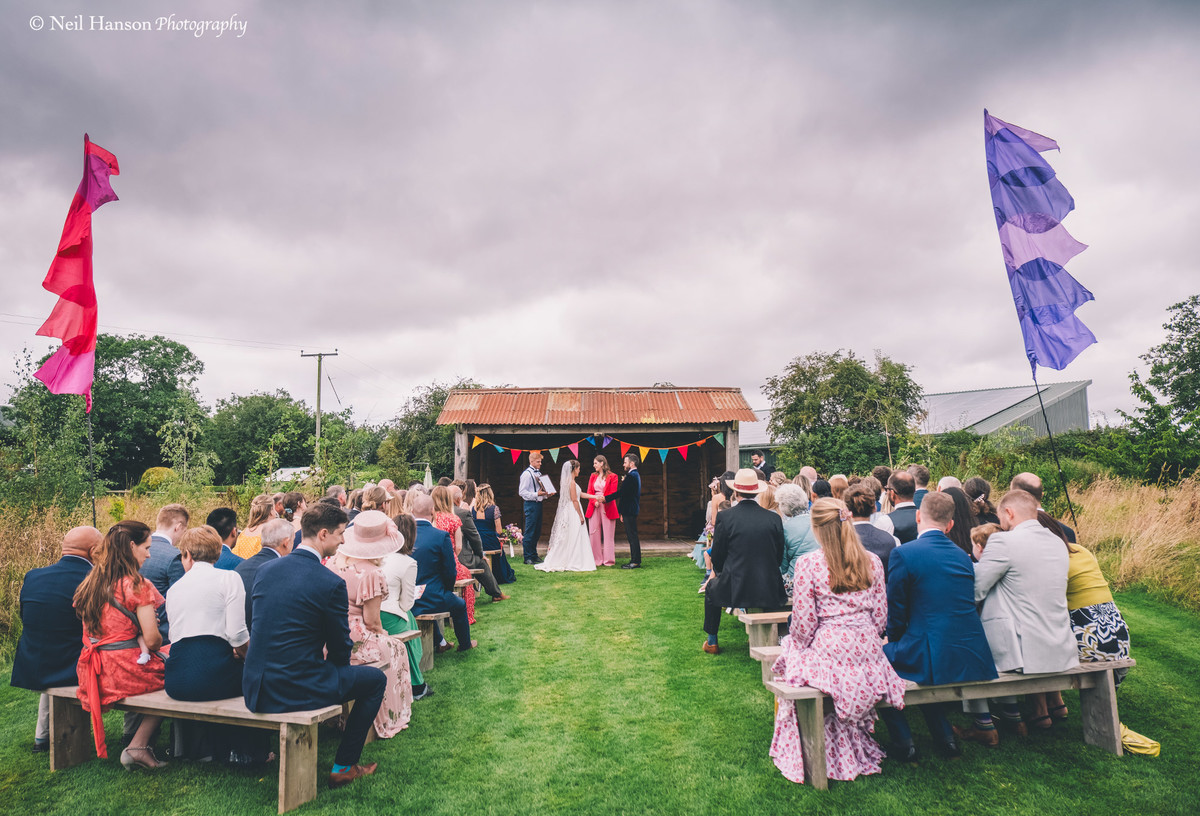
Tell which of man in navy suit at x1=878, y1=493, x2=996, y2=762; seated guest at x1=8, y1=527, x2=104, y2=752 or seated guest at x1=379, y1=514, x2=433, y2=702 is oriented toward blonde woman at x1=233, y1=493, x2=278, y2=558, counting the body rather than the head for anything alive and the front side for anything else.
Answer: seated guest at x1=8, y1=527, x2=104, y2=752

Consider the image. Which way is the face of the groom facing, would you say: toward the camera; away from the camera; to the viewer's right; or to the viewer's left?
to the viewer's left

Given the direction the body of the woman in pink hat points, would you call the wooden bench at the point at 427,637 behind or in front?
in front

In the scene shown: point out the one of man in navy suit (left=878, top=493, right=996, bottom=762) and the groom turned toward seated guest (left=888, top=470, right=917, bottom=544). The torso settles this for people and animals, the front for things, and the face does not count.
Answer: the man in navy suit

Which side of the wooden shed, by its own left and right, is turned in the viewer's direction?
front

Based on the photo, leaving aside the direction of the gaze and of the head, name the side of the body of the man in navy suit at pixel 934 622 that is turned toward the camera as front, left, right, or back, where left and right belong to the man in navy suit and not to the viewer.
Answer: back

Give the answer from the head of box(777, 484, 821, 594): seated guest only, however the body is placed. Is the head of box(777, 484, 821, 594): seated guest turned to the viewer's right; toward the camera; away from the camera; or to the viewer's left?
away from the camera

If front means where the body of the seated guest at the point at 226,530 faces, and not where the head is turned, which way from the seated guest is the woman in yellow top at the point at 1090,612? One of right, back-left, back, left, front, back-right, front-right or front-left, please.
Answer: right

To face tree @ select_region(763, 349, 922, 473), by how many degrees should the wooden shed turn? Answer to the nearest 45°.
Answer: approximately 135° to its left

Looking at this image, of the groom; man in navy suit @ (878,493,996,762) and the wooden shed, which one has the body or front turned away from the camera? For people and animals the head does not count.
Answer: the man in navy suit

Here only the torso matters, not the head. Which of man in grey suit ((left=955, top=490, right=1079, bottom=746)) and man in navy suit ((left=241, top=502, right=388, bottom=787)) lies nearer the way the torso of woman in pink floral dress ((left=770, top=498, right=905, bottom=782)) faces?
the man in grey suit

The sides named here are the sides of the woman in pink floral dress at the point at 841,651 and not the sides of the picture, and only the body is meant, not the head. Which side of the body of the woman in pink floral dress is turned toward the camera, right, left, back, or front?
back

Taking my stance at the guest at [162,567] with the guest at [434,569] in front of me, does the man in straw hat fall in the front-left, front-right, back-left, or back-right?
front-right

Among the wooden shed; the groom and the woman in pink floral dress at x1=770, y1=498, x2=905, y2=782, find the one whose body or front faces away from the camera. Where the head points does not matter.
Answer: the woman in pink floral dress

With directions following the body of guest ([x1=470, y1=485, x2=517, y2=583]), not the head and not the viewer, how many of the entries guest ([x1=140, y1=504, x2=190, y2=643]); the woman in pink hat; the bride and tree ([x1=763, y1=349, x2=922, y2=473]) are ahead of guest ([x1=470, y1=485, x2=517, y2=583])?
2

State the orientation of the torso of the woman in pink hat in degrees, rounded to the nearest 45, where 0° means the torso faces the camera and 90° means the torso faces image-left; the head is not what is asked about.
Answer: approximately 225°

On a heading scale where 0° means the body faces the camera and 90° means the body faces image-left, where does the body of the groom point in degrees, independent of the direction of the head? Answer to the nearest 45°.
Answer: approximately 90°

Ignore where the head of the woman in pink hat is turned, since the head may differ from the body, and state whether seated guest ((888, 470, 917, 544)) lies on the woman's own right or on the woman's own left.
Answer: on the woman's own right

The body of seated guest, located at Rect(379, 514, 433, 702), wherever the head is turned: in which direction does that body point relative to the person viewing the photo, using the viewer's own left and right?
facing away from the viewer and to the right of the viewer

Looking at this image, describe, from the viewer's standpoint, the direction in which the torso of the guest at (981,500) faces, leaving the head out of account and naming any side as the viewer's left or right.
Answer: facing away from the viewer and to the left of the viewer
